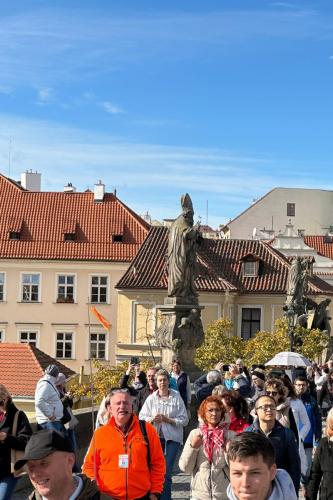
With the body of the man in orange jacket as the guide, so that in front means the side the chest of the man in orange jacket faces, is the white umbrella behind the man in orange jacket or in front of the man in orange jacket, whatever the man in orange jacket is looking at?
behind

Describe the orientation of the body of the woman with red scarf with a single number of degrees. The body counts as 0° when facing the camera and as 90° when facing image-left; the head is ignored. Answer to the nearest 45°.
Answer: approximately 0°

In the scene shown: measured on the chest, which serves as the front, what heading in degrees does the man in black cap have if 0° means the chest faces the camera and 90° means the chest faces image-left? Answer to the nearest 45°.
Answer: approximately 45°

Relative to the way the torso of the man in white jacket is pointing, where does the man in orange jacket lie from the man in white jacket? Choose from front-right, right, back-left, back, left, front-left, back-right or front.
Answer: right

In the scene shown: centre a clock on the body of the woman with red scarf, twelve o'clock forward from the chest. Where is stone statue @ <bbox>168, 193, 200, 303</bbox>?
The stone statue is roughly at 6 o'clock from the woman with red scarf.

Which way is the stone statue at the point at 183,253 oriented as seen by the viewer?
to the viewer's right

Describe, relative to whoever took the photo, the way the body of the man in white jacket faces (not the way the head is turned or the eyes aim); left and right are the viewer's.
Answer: facing to the right of the viewer

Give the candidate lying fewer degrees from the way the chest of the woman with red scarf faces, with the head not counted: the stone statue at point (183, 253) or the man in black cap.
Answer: the man in black cap
